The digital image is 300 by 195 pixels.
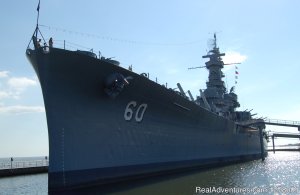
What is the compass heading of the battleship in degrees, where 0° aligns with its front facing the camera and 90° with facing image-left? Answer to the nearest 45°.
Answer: approximately 45°
